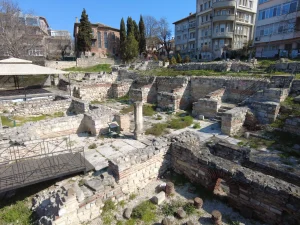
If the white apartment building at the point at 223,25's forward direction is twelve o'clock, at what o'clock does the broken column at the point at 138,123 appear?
The broken column is roughly at 12 o'clock from the white apartment building.

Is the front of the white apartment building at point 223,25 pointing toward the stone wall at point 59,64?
no

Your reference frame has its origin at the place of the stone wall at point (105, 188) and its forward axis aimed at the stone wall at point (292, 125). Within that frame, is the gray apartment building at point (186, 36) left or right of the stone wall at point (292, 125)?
left

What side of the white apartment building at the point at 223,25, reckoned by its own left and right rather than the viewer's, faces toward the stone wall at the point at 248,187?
front

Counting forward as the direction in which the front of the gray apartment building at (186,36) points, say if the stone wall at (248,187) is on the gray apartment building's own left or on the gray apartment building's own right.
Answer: on the gray apartment building's own left

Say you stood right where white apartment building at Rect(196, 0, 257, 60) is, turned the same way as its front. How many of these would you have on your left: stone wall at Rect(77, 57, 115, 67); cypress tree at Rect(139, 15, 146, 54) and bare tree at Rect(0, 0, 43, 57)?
0

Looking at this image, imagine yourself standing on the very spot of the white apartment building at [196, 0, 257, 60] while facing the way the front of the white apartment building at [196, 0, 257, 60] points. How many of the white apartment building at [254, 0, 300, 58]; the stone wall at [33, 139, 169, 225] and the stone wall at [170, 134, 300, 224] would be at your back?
0

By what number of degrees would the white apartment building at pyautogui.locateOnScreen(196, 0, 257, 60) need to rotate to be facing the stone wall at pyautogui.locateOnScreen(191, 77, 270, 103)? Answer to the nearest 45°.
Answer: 0° — it already faces it

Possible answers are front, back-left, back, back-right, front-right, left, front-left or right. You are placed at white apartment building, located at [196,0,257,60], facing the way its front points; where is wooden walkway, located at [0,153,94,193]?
front

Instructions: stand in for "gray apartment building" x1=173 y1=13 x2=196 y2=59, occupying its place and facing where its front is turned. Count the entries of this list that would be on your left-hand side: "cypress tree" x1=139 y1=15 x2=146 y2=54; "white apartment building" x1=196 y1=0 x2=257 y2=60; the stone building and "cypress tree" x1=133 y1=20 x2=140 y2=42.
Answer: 1

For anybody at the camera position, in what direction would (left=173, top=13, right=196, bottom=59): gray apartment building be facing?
facing the viewer and to the left of the viewer

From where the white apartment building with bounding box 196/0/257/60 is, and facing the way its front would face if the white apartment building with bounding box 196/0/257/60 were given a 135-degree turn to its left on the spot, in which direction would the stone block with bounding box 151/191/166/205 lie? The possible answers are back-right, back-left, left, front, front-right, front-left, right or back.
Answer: back-right

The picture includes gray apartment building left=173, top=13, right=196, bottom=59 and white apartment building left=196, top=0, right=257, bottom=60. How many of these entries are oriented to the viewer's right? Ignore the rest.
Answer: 0

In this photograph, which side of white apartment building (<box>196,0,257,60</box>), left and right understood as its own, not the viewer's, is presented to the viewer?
front

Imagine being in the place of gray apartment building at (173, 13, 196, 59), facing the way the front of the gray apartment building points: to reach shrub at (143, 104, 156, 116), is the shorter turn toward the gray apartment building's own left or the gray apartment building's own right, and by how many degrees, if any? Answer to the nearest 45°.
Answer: approximately 45° to the gray apartment building's own left

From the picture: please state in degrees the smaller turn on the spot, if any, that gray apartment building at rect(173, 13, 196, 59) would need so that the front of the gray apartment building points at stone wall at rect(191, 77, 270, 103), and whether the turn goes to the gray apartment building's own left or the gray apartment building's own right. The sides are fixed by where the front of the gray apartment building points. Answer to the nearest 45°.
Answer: approximately 45° to the gray apartment building's own left

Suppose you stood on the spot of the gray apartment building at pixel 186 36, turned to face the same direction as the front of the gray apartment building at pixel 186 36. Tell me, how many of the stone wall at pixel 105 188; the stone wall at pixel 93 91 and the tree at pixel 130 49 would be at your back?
0
